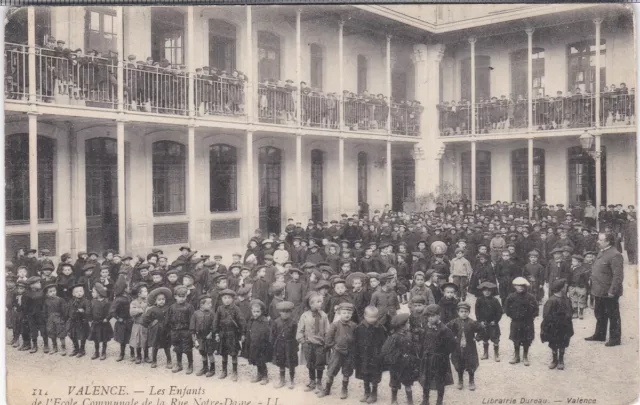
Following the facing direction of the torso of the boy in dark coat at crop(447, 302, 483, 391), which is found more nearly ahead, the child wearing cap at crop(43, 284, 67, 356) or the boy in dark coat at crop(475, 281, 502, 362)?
the child wearing cap

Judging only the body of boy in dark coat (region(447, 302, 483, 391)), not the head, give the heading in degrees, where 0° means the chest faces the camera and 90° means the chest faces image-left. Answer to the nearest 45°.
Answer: approximately 0°

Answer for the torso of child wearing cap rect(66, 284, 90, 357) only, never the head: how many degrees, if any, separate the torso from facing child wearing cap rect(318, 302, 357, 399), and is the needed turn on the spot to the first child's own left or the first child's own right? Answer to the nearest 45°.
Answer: approximately 45° to the first child's own left

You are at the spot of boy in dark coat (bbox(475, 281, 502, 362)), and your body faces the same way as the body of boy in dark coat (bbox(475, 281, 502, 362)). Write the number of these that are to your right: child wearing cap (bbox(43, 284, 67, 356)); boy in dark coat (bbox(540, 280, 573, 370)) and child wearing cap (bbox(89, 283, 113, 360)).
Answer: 2

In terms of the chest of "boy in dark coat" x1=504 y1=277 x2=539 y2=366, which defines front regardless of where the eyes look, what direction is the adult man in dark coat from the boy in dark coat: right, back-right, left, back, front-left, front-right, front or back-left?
back-left

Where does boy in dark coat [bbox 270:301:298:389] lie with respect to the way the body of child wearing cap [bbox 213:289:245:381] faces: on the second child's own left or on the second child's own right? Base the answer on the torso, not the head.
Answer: on the second child's own left
